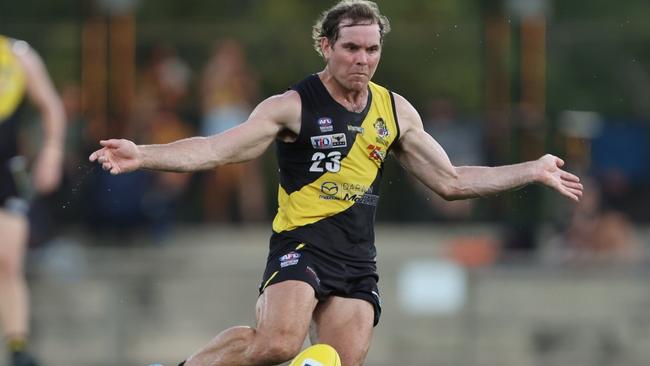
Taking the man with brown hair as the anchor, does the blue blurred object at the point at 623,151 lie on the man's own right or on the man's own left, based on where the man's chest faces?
on the man's own left

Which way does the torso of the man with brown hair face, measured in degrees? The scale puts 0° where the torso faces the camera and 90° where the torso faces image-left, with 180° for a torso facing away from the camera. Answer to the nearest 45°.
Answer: approximately 315°
